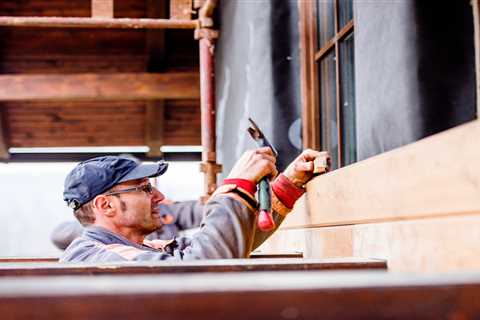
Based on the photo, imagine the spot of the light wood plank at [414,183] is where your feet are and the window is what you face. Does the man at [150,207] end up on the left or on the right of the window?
left

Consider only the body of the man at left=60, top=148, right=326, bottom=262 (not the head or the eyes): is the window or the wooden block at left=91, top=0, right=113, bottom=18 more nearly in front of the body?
the window

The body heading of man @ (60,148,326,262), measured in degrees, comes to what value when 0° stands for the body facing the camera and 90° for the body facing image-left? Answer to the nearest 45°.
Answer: approximately 270°

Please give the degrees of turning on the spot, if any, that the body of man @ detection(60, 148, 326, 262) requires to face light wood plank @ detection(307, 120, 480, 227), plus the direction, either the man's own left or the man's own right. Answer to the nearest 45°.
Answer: approximately 45° to the man's own right

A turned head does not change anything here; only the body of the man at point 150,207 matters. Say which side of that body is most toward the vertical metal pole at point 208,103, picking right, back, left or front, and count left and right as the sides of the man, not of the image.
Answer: left

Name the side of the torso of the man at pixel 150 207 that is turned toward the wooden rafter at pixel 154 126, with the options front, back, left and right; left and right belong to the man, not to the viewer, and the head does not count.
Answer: left

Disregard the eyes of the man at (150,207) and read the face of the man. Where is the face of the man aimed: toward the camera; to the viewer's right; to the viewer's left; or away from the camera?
to the viewer's right
